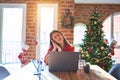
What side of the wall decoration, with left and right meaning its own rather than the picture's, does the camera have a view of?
front

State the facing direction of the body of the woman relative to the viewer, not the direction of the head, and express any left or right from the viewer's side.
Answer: facing the viewer

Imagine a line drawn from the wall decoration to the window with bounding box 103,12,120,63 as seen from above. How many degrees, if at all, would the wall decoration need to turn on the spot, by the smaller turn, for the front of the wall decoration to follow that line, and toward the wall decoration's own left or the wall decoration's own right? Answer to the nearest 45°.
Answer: approximately 135° to the wall decoration's own left

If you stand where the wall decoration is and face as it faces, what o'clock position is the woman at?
The woman is roughly at 12 o'clock from the wall decoration.

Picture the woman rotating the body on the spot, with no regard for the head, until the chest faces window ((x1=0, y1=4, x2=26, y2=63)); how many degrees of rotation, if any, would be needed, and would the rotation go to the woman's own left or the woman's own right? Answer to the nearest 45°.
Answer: approximately 135° to the woman's own right

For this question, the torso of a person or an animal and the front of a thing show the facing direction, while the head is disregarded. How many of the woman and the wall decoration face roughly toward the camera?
2

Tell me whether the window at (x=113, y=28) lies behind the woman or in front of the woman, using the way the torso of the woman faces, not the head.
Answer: behind

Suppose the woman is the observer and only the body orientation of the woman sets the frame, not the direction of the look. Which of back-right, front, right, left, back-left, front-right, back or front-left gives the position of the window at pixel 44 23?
back

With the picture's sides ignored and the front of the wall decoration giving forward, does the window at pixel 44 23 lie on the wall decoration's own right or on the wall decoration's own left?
on the wall decoration's own right

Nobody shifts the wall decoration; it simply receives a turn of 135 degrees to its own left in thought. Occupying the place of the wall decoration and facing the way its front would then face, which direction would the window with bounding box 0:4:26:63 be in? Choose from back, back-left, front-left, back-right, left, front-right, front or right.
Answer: back-left

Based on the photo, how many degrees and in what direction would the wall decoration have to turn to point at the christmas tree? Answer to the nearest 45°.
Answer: approximately 90° to its left
